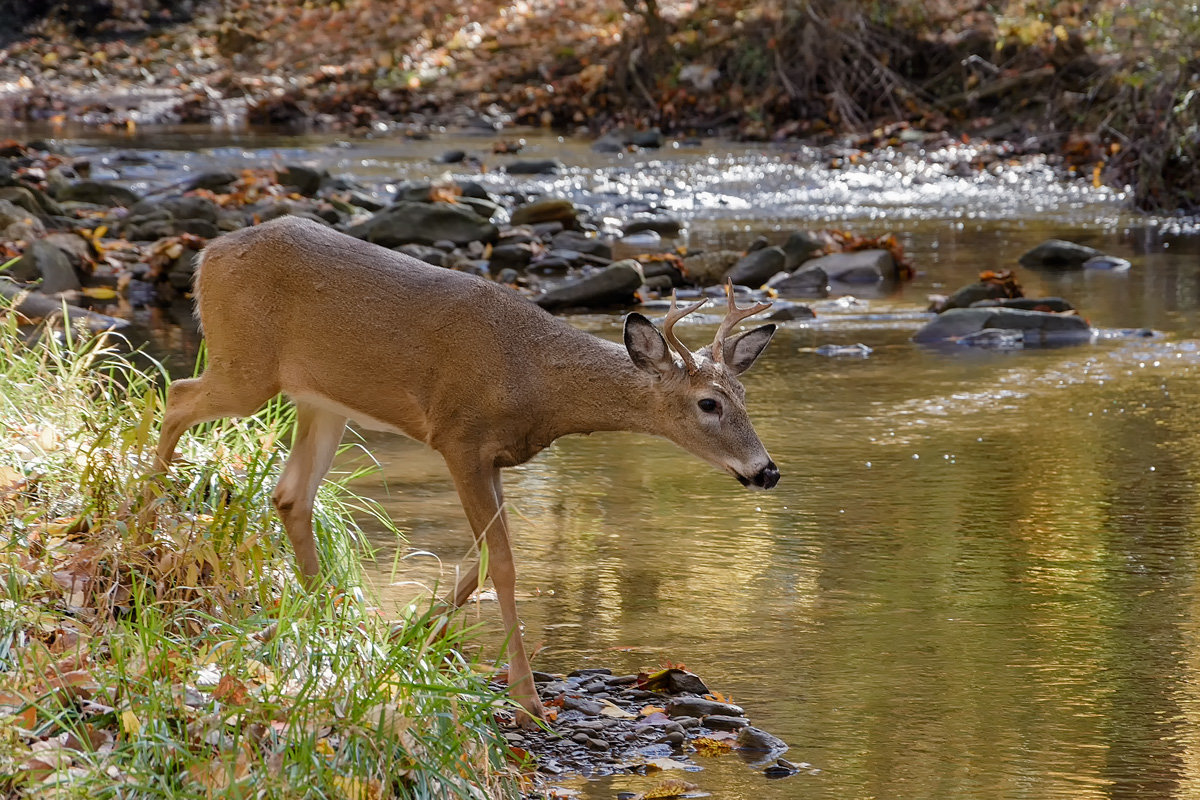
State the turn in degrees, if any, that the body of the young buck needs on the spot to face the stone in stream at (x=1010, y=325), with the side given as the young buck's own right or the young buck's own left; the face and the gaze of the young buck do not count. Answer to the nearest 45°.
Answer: approximately 45° to the young buck's own left

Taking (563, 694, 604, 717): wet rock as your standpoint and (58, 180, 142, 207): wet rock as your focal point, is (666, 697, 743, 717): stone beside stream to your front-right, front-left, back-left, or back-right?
back-right

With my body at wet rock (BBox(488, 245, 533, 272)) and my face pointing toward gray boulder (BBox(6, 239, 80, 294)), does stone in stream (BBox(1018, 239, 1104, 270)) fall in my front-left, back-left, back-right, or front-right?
back-left

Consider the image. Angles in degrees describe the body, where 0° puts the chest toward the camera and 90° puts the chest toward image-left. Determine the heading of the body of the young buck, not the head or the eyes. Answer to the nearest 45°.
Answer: approximately 270°

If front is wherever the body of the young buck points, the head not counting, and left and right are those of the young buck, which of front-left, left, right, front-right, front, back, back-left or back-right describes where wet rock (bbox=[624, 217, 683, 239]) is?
left

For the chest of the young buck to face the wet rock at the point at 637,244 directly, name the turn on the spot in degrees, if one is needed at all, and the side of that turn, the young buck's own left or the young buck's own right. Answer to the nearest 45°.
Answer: approximately 90° to the young buck's own left

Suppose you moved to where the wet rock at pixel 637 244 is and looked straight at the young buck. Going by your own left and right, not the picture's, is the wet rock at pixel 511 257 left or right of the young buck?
right

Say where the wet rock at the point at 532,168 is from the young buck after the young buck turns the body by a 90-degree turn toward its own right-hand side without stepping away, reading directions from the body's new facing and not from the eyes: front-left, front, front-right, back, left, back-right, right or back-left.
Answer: back

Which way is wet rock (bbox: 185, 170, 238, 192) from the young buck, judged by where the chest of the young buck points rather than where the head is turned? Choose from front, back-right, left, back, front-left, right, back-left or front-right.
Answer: left

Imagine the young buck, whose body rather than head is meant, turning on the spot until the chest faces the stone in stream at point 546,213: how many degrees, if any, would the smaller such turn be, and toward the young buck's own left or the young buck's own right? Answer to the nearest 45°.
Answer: approximately 90° to the young buck's own left

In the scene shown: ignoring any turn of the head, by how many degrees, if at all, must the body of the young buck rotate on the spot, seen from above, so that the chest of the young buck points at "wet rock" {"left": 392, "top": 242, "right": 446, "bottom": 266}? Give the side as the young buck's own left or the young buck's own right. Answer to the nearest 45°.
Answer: approximately 90° to the young buck's own left

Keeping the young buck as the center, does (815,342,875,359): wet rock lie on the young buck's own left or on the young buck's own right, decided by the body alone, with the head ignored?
on the young buck's own left
